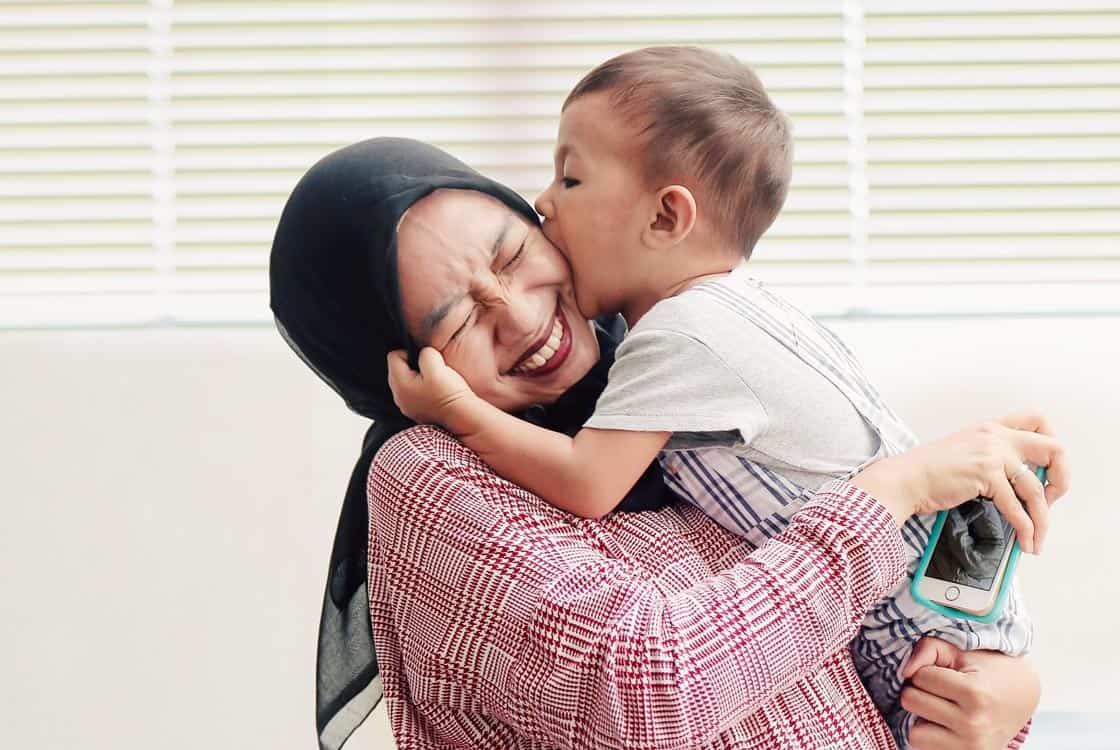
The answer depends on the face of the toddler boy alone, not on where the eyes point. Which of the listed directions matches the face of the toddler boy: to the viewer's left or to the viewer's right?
to the viewer's left

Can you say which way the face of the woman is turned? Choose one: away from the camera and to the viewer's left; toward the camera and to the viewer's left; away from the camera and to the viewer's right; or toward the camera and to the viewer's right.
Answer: toward the camera and to the viewer's right

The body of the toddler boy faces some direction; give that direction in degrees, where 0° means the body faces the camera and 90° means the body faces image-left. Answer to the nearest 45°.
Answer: approximately 90°
